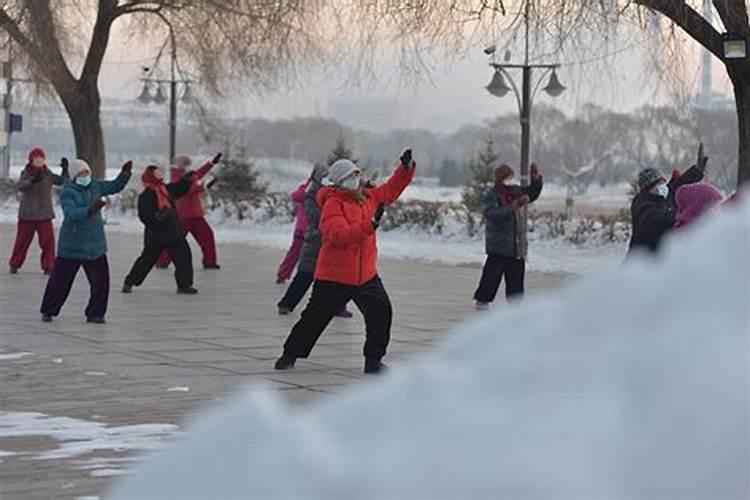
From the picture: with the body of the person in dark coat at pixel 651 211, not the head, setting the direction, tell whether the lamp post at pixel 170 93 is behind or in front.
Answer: behind

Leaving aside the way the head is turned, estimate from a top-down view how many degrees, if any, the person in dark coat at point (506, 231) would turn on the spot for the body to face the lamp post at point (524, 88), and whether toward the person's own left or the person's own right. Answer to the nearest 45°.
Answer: approximately 135° to the person's own left

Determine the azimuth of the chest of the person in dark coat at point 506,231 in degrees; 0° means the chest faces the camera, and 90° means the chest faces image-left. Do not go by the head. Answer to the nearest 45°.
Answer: approximately 315°

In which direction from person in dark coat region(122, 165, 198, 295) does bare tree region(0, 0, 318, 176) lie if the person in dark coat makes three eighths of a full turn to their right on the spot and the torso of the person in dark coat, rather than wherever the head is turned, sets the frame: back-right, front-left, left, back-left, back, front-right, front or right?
right

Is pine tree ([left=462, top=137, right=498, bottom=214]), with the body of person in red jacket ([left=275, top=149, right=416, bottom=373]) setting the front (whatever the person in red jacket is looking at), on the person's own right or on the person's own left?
on the person's own left

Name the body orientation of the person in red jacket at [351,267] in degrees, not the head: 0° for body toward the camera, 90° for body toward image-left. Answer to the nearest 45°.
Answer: approximately 315°

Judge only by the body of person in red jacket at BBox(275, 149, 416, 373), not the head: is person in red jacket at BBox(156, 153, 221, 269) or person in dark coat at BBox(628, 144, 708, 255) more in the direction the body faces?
the person in dark coat

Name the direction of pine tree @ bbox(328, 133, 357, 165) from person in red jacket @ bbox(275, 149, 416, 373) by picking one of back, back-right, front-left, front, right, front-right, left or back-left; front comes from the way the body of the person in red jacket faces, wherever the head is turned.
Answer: back-left

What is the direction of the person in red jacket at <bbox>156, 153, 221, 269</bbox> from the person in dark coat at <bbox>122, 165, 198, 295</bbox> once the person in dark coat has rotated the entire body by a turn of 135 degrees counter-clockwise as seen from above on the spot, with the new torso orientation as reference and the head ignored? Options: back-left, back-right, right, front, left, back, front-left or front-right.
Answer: front

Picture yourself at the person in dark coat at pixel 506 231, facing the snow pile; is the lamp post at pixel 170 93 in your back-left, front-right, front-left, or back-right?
back-right
